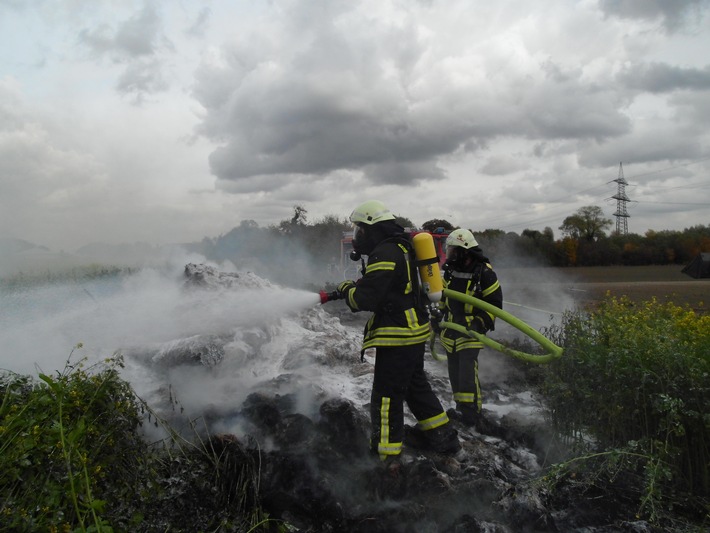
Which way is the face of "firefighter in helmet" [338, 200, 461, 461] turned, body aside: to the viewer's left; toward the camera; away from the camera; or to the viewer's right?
to the viewer's left

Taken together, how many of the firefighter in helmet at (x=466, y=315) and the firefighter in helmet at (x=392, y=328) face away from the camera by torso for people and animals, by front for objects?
0

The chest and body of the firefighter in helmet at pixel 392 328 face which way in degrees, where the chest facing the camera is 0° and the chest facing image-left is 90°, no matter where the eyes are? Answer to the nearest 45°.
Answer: approximately 90°

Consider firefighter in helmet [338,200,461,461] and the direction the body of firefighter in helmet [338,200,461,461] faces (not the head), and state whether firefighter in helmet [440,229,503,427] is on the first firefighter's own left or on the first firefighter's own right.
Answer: on the first firefighter's own right

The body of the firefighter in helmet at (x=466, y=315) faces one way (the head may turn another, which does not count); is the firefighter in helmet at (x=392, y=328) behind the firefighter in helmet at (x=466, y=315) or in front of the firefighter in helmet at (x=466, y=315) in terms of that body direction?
in front

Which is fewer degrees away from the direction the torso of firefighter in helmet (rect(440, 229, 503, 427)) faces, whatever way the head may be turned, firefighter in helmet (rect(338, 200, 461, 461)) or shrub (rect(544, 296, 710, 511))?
the firefighter in helmet

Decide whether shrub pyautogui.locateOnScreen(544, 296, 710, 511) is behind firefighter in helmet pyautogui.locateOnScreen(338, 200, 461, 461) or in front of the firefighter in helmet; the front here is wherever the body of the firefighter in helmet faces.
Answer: behind

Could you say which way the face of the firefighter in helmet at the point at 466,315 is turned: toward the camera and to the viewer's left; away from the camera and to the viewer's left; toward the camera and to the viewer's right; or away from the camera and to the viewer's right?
toward the camera and to the viewer's left
